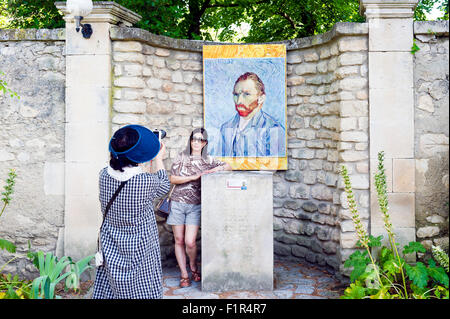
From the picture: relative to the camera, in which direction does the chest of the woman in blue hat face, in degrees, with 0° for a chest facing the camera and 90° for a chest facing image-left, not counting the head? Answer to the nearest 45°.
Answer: approximately 225°

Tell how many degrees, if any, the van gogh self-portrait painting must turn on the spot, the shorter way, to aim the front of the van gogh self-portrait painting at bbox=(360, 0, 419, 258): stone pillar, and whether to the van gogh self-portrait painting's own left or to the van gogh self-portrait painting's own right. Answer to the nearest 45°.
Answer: approximately 45° to the van gogh self-portrait painting's own left

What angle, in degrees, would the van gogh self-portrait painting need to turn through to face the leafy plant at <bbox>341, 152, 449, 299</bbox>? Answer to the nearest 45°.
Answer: approximately 45° to its left

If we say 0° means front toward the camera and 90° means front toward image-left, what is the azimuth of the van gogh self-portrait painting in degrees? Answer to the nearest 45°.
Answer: approximately 0°

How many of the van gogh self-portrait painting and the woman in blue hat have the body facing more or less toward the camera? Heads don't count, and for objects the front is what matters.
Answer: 1

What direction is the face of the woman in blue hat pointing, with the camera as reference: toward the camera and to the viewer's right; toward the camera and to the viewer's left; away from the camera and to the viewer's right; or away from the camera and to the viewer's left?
away from the camera and to the viewer's right

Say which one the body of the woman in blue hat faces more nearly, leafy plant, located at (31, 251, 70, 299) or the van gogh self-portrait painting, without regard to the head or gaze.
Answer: the van gogh self-portrait painting

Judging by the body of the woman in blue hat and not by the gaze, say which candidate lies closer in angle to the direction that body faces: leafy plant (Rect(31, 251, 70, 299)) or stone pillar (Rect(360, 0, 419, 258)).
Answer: the stone pillar

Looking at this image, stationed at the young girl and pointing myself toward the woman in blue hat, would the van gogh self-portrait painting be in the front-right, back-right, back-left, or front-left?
back-left
